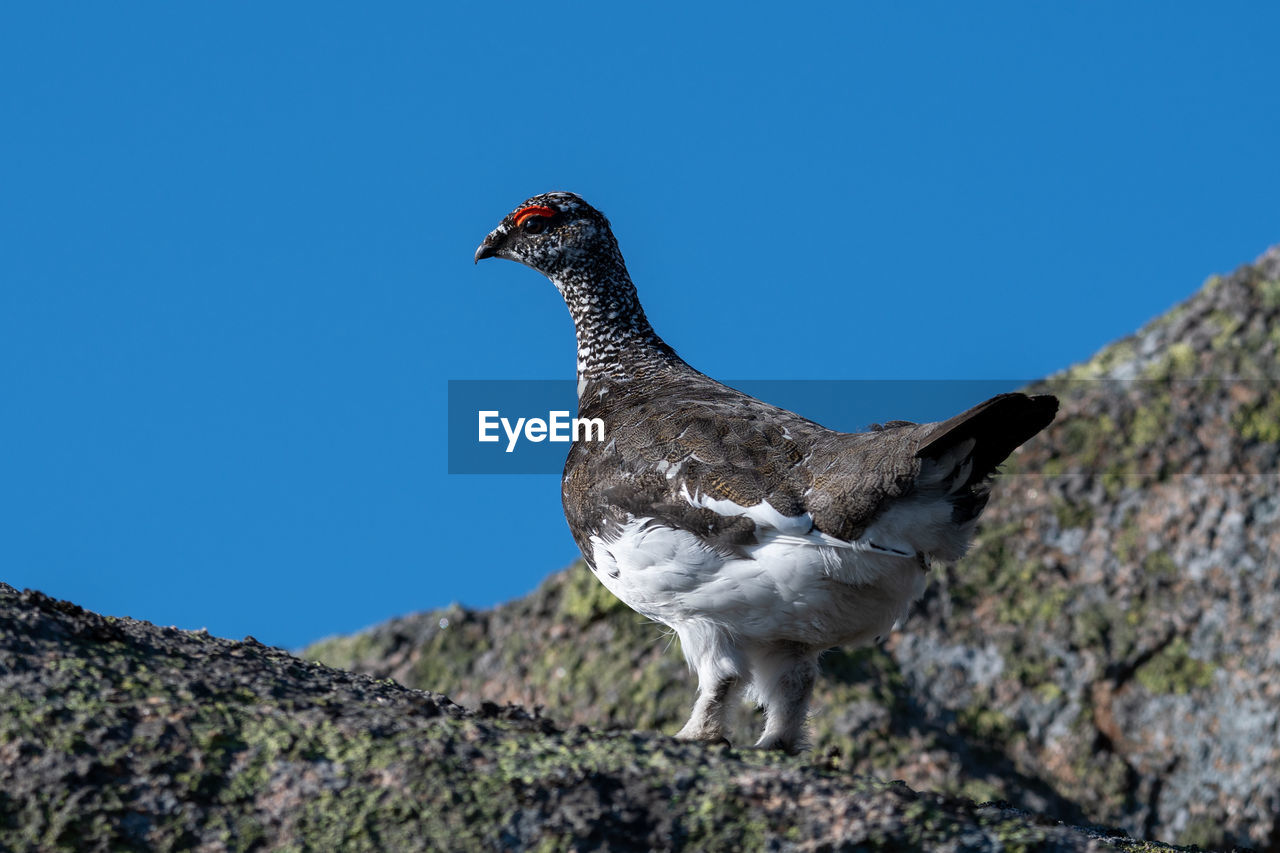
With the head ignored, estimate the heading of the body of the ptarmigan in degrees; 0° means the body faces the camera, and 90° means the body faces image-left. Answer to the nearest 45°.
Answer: approximately 90°
